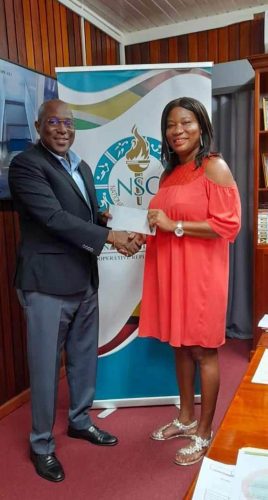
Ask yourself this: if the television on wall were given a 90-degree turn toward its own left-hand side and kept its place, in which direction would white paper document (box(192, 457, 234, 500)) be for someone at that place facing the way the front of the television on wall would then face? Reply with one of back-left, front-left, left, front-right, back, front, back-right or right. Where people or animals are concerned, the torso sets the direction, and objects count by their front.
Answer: back-right

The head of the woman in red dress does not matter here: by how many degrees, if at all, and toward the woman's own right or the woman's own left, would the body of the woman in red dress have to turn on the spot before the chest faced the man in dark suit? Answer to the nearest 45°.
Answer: approximately 45° to the woman's own right

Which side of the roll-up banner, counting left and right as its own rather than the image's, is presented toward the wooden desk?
front

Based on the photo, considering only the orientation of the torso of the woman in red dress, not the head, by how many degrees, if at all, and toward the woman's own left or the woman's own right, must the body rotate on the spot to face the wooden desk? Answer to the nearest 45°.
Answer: approximately 45° to the woman's own left

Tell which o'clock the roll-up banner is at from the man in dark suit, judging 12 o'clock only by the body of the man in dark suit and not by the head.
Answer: The roll-up banner is roughly at 9 o'clock from the man in dark suit.

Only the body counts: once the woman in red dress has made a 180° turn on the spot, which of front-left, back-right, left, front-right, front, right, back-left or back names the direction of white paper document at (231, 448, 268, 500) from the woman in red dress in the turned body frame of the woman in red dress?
back-right

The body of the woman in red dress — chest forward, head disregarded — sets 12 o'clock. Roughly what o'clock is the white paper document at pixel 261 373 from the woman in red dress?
The white paper document is roughly at 10 o'clock from the woman in red dress.

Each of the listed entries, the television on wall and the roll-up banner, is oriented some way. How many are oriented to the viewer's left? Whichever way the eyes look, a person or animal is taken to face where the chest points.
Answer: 0

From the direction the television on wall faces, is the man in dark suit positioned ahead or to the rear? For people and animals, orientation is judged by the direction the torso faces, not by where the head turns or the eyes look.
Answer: ahead

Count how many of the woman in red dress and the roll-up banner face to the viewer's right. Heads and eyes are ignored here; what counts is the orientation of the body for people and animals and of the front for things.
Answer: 0

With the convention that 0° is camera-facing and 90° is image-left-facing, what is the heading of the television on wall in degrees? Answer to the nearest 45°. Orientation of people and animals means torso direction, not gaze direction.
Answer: approximately 315°

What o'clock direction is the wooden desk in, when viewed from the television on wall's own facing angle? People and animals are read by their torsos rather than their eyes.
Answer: The wooden desk is roughly at 1 o'clock from the television on wall.

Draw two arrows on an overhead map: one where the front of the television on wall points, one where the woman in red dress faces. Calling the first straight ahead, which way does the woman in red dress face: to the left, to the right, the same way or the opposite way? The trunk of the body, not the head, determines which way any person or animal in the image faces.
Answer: to the right

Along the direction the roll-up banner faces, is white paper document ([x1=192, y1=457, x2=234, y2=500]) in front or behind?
in front
